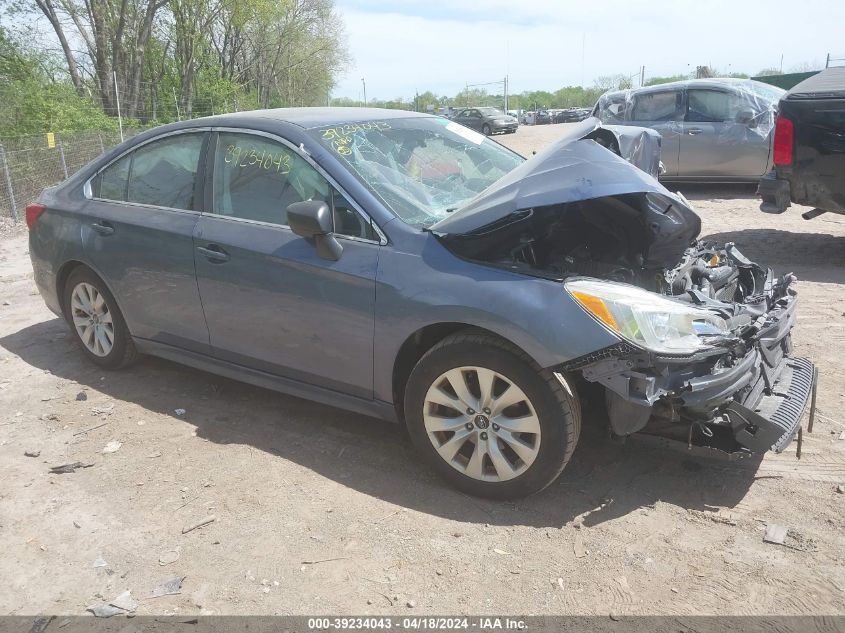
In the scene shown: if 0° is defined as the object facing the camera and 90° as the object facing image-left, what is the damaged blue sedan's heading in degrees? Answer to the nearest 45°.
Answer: approximately 315°

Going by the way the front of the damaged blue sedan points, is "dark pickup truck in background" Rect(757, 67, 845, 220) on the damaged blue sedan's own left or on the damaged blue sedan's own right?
on the damaged blue sedan's own left

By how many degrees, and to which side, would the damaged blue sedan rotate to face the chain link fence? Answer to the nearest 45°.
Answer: approximately 180°

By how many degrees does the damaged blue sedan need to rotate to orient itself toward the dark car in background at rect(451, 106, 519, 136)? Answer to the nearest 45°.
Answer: approximately 135° to its left
